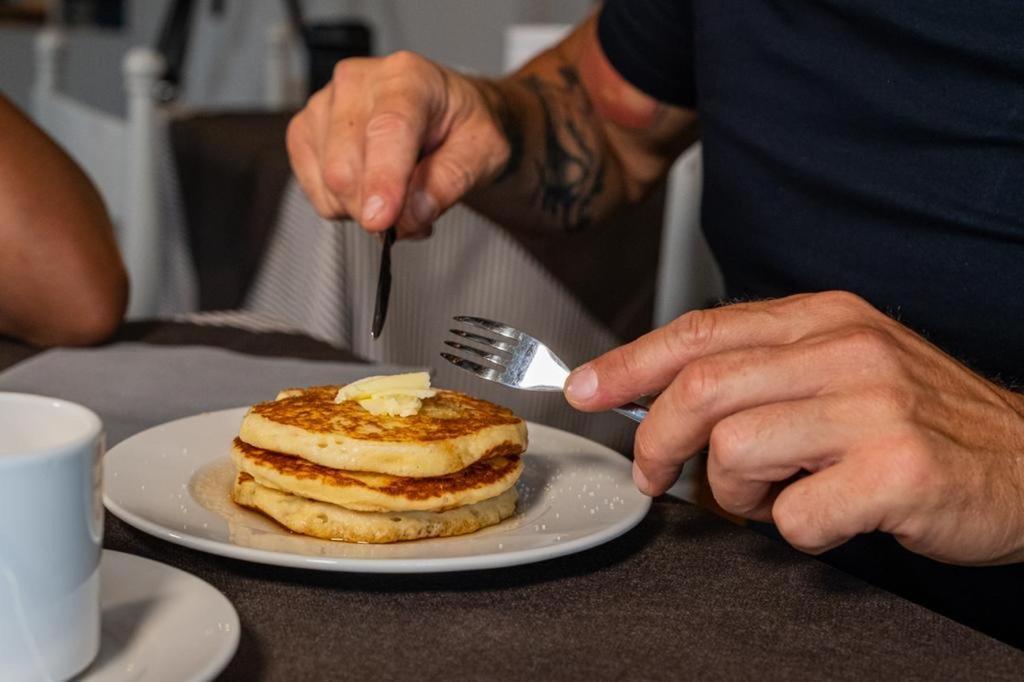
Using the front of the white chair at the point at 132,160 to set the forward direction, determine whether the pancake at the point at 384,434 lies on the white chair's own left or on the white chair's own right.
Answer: on the white chair's own left

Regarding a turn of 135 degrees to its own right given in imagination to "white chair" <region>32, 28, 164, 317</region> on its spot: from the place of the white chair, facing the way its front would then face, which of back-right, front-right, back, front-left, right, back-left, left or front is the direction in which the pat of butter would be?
back

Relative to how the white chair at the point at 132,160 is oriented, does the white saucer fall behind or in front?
in front

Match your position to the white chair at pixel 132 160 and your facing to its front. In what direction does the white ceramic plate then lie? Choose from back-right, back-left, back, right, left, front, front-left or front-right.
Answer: front-left

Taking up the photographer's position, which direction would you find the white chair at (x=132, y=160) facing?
facing the viewer and to the left of the viewer

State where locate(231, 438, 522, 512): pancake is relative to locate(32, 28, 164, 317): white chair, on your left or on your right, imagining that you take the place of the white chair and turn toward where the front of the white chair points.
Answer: on your left
